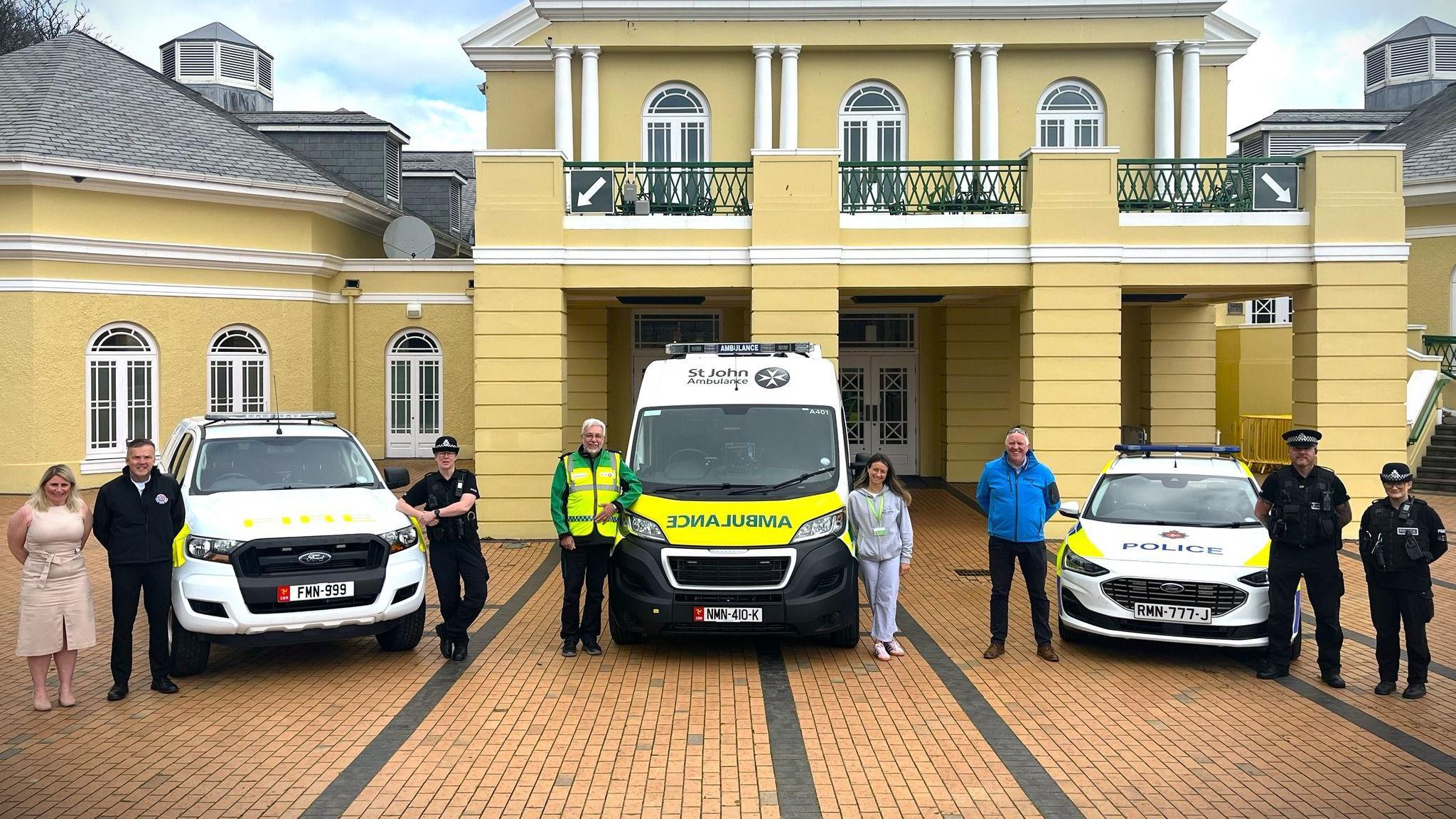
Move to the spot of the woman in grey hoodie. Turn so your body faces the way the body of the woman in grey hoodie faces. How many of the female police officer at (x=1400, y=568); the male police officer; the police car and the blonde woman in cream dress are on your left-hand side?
3

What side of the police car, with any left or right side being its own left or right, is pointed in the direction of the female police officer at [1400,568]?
left

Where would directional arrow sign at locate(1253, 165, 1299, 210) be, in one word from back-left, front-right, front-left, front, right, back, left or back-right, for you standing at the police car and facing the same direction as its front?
back

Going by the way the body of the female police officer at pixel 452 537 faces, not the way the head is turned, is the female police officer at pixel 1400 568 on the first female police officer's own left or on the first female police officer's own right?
on the first female police officer's own left

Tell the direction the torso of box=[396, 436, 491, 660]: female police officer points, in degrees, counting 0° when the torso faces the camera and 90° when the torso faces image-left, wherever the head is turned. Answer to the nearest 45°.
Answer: approximately 0°

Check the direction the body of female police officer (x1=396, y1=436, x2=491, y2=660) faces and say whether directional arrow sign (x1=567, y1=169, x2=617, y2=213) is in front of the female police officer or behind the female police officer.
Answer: behind

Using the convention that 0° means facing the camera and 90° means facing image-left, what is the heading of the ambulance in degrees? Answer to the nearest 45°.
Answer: approximately 0°
